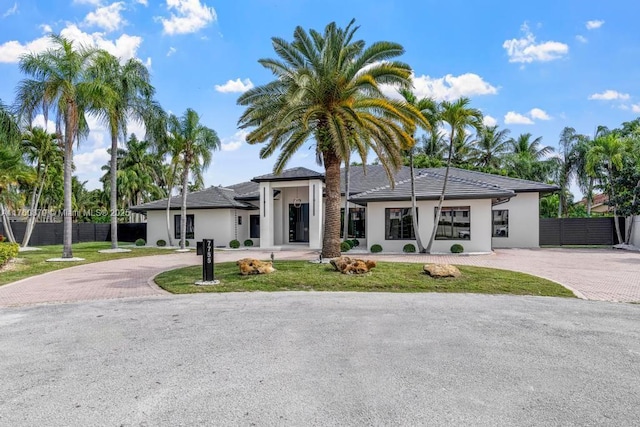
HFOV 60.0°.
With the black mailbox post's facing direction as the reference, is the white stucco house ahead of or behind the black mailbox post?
behind

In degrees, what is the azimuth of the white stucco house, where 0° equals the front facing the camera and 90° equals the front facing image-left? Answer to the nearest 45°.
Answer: approximately 0°

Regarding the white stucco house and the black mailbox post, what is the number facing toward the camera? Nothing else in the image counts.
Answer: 2

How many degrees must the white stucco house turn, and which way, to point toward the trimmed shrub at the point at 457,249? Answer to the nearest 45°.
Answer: approximately 45° to its left

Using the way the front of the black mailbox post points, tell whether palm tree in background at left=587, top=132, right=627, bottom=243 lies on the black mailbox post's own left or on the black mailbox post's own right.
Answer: on the black mailbox post's own left

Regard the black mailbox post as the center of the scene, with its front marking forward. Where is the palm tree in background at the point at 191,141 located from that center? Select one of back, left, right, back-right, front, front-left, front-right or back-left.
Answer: back

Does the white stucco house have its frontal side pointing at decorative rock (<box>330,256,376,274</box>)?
yes

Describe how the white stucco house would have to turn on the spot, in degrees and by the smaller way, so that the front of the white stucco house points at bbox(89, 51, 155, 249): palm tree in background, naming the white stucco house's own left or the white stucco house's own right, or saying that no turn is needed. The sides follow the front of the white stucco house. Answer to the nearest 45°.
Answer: approximately 90° to the white stucco house's own right

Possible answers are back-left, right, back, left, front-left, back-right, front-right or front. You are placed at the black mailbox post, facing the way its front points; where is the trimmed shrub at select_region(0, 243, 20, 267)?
back-right
